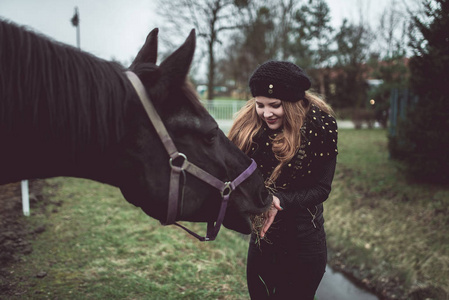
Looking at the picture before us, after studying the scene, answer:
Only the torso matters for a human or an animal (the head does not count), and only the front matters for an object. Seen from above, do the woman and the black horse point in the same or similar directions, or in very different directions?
very different directions

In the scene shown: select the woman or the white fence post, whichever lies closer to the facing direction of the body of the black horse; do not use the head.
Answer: the woman

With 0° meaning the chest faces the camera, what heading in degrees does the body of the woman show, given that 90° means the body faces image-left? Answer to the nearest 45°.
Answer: approximately 45°

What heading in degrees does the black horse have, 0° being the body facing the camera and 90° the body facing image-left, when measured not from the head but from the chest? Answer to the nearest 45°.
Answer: approximately 270°

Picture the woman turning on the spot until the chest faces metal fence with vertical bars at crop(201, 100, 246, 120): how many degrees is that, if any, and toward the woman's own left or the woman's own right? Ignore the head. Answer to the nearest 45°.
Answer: approximately 135° to the woman's own right

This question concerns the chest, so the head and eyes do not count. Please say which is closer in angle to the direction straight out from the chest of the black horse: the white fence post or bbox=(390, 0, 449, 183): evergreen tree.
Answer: the evergreen tree

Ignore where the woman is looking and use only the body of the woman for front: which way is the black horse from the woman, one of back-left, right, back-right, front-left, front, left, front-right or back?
front

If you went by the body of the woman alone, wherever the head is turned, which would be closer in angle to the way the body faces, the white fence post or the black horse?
the black horse

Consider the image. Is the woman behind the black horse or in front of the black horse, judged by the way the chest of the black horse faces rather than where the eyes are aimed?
in front

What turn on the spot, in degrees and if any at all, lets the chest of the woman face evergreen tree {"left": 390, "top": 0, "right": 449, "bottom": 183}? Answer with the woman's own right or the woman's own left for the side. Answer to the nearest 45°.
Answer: approximately 180°

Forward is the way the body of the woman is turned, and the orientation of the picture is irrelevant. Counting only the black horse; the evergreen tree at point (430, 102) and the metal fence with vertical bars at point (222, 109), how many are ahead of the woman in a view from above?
1

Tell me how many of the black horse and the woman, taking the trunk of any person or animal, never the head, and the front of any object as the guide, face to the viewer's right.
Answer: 1
